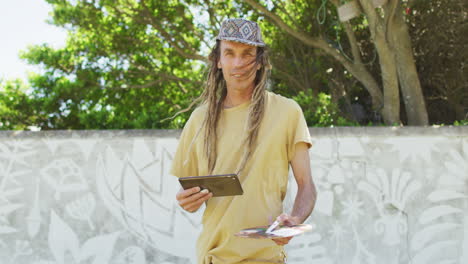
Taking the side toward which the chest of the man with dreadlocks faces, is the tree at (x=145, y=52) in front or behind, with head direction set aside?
behind

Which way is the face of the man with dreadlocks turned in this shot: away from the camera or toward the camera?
toward the camera

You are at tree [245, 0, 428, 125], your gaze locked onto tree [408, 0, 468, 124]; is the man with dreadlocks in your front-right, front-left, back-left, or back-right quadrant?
back-right

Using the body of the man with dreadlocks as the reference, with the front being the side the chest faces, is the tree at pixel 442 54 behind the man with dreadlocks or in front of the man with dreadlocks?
behind

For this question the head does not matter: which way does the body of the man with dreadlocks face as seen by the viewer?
toward the camera

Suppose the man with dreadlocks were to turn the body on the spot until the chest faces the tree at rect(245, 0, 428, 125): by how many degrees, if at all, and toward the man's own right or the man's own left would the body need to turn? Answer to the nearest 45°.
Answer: approximately 135° to the man's own left
